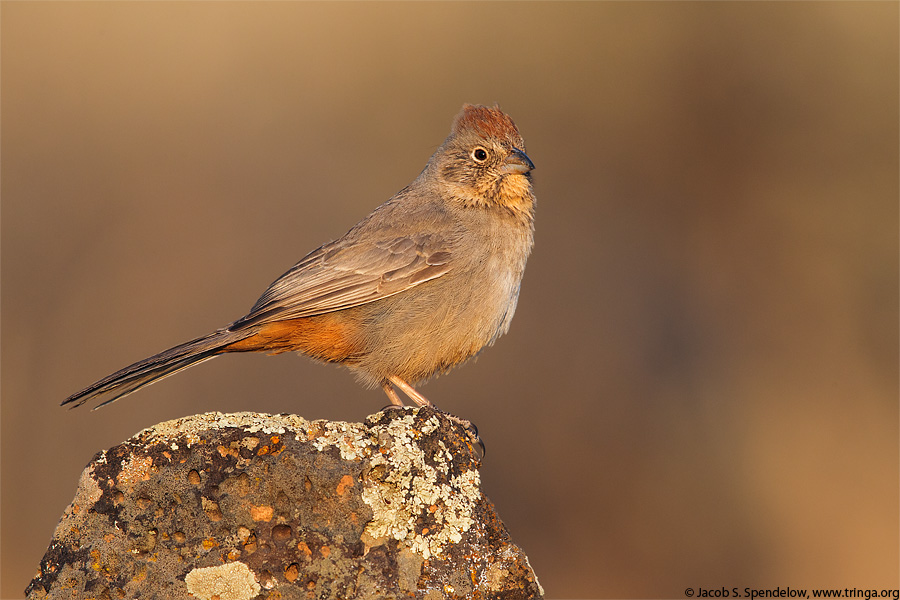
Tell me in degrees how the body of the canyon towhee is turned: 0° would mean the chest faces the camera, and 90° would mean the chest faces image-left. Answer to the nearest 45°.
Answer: approximately 270°

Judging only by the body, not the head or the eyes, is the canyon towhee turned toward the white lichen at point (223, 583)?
no
